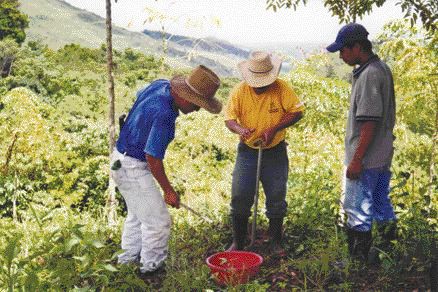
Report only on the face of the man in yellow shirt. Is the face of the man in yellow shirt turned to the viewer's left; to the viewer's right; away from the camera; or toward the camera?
toward the camera

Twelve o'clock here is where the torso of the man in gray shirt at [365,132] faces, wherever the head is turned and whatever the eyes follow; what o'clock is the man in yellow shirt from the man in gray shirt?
The man in yellow shirt is roughly at 1 o'clock from the man in gray shirt.

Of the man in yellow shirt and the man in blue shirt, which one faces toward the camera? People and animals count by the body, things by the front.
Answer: the man in yellow shirt

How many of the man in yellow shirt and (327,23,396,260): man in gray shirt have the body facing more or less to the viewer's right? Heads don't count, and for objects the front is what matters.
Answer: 0

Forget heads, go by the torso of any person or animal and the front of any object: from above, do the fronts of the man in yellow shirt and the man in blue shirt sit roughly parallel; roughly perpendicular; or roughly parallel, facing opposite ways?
roughly perpendicular

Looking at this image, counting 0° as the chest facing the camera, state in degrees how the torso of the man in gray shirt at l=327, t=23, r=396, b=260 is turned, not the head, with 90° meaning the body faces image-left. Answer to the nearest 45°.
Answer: approximately 90°

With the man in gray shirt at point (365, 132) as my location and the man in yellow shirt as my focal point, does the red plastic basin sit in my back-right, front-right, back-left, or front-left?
front-left

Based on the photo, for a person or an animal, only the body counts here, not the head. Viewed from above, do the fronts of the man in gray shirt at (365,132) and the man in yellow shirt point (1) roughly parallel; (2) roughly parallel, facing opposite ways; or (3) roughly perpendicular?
roughly perpendicular

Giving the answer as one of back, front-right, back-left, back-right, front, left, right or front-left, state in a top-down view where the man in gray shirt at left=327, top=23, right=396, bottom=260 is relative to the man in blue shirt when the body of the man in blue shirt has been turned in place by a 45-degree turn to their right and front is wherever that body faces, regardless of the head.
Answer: front-left

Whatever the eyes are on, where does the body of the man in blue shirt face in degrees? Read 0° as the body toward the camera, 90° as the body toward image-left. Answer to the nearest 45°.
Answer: approximately 270°

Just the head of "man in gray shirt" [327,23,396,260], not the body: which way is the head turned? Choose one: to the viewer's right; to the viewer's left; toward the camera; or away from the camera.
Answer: to the viewer's left

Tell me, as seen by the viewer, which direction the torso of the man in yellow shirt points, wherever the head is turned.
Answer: toward the camera

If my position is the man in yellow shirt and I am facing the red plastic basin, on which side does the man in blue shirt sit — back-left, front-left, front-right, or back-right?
front-right

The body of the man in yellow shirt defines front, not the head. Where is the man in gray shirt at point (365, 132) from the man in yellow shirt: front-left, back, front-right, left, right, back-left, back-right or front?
front-left

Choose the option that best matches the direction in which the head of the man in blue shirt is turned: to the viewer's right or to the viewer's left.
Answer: to the viewer's right

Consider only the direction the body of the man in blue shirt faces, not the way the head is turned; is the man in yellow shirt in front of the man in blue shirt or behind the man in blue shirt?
in front
